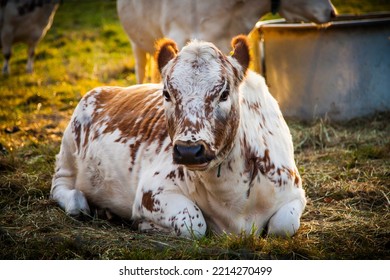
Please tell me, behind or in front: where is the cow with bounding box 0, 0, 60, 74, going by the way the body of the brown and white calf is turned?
behind

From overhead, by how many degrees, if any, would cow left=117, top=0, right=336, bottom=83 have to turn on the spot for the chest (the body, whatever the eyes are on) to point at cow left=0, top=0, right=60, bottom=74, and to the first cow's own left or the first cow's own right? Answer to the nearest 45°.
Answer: approximately 135° to the first cow's own left

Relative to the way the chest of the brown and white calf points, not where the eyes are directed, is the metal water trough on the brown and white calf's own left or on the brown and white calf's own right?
on the brown and white calf's own left

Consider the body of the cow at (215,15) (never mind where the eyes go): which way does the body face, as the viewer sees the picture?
to the viewer's right

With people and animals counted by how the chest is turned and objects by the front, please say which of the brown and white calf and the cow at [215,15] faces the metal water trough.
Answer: the cow

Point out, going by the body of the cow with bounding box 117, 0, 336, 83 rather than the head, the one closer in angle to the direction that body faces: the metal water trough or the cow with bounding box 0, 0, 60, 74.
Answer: the metal water trough

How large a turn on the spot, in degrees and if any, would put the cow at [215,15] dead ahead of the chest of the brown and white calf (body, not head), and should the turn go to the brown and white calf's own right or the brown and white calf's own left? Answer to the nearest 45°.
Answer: approximately 135° to the brown and white calf's own left

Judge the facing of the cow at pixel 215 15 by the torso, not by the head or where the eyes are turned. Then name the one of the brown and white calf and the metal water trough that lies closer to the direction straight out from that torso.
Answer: the metal water trough

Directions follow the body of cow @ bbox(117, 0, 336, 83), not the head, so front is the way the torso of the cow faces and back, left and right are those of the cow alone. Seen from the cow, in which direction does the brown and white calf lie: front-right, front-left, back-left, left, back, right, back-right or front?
right
